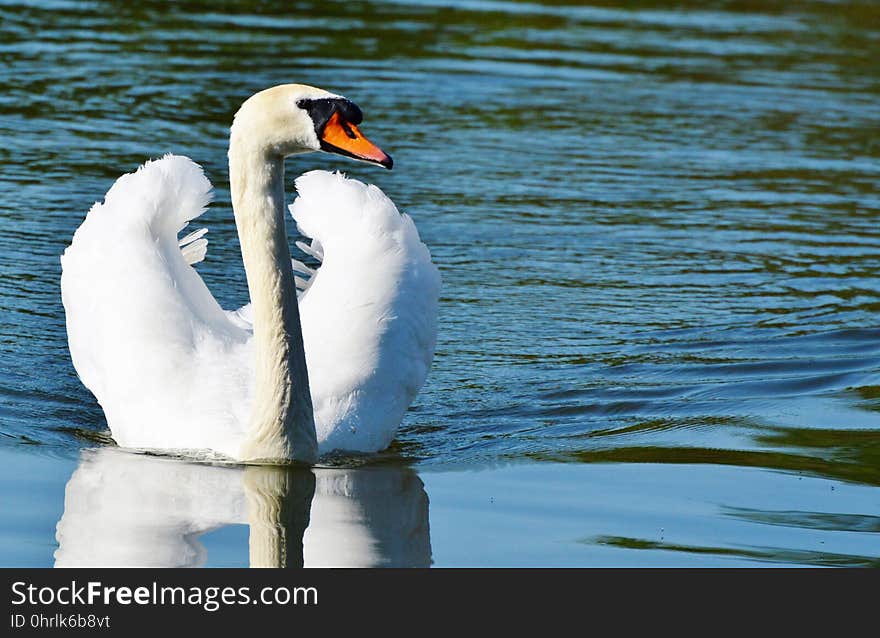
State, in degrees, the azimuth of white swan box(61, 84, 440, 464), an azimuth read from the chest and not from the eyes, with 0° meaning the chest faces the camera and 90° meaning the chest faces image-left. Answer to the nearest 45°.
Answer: approximately 0°
